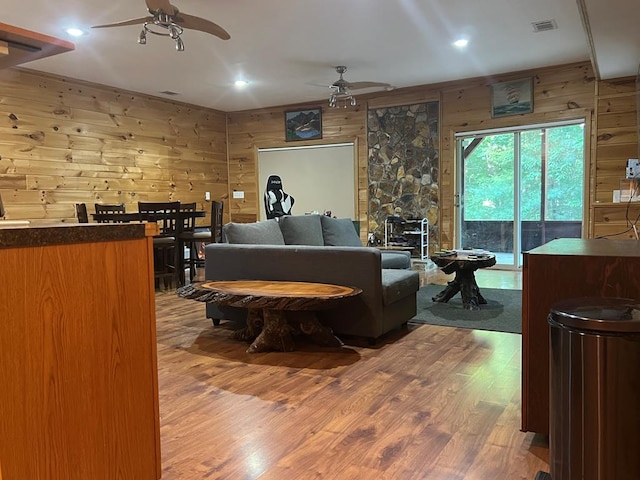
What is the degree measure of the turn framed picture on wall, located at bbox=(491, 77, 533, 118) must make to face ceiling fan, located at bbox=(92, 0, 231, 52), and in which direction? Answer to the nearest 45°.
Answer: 0° — it already faces it

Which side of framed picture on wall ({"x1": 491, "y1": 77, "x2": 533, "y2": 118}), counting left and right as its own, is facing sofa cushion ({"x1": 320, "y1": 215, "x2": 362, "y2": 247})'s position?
front

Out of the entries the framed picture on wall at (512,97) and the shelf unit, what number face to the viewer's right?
0

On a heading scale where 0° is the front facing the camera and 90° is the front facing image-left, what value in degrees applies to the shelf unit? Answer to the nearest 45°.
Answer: approximately 45°

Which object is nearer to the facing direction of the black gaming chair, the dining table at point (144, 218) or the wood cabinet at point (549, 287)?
the wood cabinet

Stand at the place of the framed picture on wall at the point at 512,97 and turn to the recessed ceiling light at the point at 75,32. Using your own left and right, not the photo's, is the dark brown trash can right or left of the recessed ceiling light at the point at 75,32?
left

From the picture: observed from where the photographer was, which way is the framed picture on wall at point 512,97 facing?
facing the viewer and to the left of the viewer
